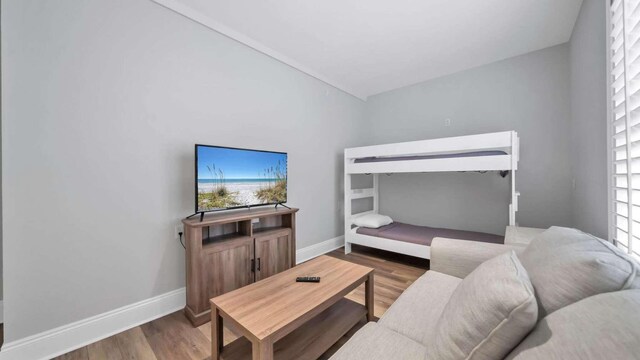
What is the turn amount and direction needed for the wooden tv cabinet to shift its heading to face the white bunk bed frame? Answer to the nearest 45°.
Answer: approximately 45° to its left

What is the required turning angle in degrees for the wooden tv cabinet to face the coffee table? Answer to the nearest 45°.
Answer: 0° — it already faces it

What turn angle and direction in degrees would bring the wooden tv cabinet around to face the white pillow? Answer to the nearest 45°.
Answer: approximately 45° to its left

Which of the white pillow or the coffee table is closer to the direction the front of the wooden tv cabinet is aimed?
the coffee table

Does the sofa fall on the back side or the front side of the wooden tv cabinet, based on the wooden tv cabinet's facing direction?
on the front side

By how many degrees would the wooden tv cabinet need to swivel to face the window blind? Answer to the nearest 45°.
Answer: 0° — it already faces it

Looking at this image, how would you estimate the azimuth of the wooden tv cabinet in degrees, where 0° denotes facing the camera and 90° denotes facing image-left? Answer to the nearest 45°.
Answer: approximately 315°

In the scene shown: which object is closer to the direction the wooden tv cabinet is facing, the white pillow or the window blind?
the window blind
